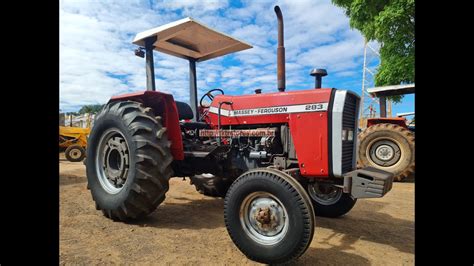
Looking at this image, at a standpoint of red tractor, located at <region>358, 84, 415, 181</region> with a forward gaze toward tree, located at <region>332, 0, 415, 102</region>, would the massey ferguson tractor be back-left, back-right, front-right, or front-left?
back-left

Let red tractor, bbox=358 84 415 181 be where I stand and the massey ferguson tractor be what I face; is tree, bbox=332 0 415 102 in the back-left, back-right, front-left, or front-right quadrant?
back-right

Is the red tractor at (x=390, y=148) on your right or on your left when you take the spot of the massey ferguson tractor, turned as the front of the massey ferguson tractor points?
on your left

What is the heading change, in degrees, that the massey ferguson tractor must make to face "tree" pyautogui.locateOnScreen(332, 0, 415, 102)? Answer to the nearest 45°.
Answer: approximately 90° to its left

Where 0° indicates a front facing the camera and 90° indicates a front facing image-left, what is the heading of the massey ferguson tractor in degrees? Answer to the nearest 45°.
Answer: approximately 315°
